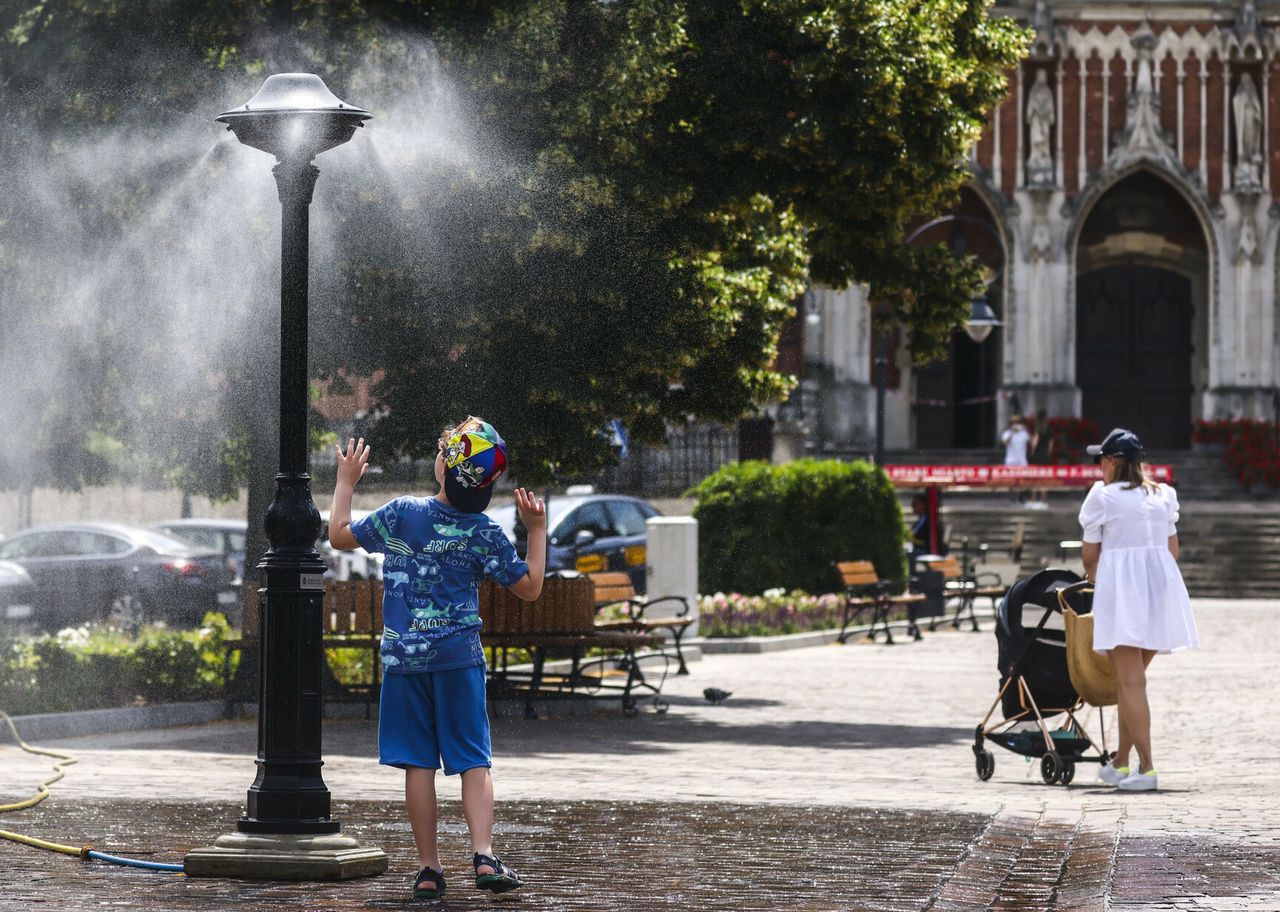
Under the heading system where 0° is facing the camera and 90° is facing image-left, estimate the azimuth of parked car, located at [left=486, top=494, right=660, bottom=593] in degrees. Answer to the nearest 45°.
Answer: approximately 45°

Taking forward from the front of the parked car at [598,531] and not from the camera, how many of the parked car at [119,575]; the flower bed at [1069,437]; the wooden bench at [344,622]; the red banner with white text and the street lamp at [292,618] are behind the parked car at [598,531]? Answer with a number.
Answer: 2

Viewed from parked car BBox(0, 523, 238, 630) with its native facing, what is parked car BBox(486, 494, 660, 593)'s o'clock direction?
parked car BBox(486, 494, 660, 593) is roughly at 6 o'clock from parked car BBox(0, 523, 238, 630).

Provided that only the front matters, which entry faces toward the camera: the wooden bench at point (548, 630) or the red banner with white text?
the red banner with white text

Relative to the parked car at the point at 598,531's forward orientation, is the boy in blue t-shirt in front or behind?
in front

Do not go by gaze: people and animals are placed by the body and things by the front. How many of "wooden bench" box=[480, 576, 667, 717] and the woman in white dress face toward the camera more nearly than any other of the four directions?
0

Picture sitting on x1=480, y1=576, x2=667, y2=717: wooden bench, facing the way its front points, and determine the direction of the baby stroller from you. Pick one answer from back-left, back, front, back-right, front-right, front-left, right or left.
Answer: right

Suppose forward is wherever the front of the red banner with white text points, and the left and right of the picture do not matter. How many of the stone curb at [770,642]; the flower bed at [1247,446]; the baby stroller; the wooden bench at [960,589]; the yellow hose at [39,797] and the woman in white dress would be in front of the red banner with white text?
5

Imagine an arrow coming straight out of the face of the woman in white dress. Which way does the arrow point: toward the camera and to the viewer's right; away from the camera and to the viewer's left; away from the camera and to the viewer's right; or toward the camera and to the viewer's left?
away from the camera and to the viewer's left

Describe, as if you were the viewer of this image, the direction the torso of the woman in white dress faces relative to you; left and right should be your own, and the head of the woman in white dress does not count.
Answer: facing away from the viewer and to the left of the viewer

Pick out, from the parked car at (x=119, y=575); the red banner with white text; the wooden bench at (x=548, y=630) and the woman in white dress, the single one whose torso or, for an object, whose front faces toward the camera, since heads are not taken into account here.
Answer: the red banner with white text

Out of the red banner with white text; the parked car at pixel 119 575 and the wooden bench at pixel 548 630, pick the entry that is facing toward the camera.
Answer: the red banner with white text

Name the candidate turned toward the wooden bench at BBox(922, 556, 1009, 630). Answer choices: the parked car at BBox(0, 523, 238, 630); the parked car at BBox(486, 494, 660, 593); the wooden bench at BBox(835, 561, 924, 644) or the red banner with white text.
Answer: the red banner with white text
